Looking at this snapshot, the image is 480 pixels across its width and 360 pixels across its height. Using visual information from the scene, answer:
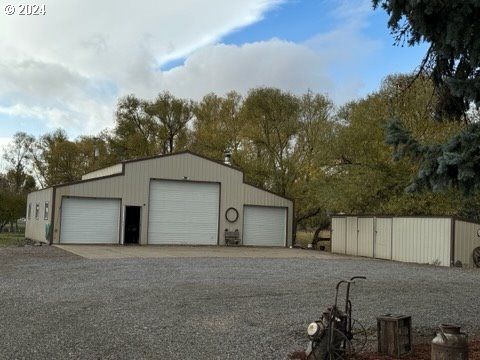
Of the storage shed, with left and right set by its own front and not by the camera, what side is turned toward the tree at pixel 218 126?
right

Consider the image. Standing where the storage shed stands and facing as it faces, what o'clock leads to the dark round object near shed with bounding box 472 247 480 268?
The dark round object near shed is roughly at 8 o'clock from the storage shed.

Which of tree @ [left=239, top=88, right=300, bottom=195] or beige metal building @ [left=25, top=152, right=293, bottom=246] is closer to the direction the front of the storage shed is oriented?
the beige metal building

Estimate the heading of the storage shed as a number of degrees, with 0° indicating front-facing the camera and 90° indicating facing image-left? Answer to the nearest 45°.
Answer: approximately 45°

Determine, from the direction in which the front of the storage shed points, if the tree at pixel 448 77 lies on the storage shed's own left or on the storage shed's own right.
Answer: on the storage shed's own left

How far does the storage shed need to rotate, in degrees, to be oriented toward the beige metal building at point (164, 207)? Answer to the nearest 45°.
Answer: approximately 45° to its right

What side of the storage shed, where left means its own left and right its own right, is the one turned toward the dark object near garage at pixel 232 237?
right

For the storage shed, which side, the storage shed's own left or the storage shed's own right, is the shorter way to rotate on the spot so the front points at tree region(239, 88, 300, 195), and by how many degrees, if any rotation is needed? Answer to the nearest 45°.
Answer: approximately 90° to the storage shed's own right
